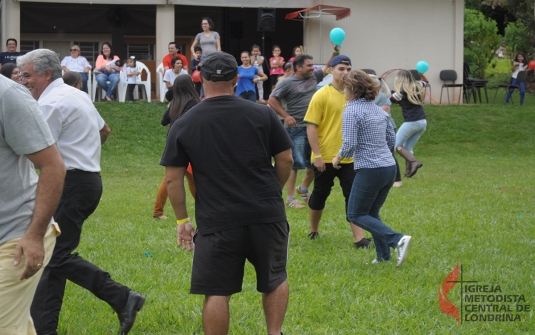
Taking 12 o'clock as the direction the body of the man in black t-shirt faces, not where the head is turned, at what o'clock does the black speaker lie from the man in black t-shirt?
The black speaker is roughly at 12 o'clock from the man in black t-shirt.

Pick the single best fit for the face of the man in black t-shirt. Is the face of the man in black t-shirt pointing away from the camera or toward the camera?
away from the camera

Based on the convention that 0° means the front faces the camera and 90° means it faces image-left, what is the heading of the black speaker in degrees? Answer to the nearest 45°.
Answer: approximately 0°

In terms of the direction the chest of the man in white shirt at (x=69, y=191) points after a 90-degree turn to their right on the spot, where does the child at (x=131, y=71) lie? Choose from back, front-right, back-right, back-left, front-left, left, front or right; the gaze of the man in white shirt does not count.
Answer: front

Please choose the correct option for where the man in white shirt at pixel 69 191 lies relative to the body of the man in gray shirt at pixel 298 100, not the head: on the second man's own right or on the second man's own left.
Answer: on the second man's own right

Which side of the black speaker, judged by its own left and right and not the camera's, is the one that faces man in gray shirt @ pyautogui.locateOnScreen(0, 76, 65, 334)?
front

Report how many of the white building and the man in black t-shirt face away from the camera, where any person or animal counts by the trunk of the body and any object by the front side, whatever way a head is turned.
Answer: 1
